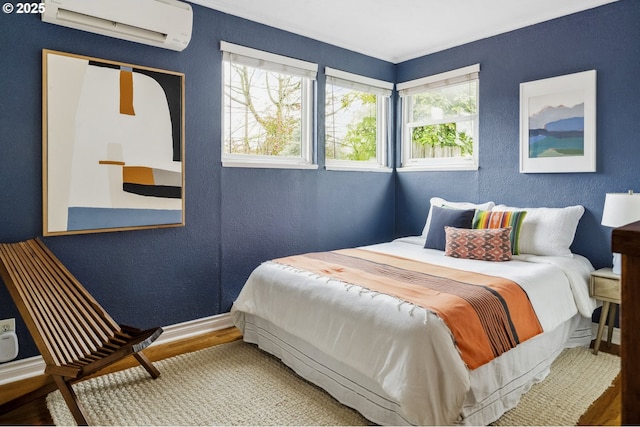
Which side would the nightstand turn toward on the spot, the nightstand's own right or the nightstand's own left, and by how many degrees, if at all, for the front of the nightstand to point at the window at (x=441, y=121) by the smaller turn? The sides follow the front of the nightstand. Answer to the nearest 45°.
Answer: approximately 90° to the nightstand's own right

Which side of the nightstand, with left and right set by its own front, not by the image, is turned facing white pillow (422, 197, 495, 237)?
right

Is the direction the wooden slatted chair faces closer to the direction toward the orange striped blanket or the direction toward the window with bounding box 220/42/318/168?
the orange striped blanket

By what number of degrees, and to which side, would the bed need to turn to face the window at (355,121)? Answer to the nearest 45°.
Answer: approximately 135° to its right

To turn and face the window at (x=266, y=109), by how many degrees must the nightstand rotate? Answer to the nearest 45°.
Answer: approximately 45° to its right

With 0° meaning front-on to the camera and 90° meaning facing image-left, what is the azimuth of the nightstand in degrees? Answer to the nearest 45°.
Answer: approximately 45°

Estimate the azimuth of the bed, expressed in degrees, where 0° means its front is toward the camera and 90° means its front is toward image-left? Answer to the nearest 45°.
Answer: approximately 45°

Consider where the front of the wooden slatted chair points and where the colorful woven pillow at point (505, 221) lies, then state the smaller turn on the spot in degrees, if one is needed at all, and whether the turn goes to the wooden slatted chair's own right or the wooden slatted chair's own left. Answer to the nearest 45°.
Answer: approximately 45° to the wooden slatted chair's own left
